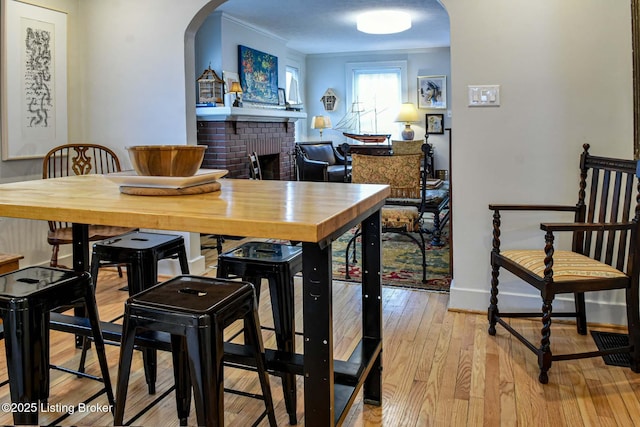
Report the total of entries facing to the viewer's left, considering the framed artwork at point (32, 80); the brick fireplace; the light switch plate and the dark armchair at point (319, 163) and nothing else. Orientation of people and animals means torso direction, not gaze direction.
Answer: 0

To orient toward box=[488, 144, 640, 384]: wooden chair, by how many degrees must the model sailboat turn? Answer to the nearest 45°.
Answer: approximately 90° to its left

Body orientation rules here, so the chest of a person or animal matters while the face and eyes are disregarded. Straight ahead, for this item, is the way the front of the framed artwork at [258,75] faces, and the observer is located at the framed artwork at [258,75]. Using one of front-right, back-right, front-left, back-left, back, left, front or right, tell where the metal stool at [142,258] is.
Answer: front-right

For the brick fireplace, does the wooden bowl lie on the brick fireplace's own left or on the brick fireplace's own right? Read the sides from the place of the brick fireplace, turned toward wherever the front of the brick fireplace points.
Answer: on the brick fireplace's own right

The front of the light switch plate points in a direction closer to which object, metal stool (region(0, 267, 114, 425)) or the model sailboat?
the metal stool

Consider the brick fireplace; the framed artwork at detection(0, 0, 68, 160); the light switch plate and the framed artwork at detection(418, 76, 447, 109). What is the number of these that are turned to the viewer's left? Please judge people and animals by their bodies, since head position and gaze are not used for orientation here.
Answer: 0

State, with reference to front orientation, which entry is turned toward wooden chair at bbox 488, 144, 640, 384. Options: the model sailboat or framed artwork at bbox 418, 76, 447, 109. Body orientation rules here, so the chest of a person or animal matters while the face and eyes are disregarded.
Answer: the framed artwork

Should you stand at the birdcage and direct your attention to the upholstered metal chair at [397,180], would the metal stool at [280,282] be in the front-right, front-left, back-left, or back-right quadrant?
front-right

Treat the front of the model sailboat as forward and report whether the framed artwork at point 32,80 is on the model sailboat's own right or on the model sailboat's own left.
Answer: on the model sailboat's own left

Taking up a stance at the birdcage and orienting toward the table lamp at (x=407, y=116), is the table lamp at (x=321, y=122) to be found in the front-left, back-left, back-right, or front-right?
front-left

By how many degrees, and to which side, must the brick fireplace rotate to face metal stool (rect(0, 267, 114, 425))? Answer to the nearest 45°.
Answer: approximately 45° to its right

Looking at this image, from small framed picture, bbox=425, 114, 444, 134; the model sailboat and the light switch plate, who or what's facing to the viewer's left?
the model sailboat

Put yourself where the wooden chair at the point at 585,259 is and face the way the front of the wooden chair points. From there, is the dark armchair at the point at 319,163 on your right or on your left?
on your right

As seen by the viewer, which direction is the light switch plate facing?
toward the camera
